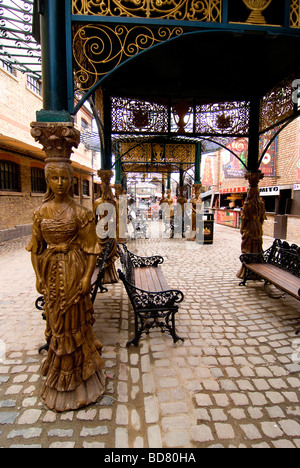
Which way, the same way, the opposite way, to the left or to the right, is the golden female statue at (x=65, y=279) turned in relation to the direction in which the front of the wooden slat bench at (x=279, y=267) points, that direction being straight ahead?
to the left

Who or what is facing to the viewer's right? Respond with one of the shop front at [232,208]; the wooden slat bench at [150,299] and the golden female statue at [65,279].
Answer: the wooden slat bench

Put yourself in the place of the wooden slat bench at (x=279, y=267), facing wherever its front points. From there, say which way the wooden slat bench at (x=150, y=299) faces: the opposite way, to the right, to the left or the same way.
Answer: the opposite way

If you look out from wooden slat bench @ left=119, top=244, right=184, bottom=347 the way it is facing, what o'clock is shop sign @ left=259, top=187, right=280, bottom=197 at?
The shop sign is roughly at 10 o'clock from the wooden slat bench.

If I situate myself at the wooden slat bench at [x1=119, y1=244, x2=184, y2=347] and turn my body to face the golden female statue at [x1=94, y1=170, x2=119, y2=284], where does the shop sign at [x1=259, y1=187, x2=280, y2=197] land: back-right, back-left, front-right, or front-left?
front-right

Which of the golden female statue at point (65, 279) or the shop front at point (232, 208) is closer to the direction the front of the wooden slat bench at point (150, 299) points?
the shop front

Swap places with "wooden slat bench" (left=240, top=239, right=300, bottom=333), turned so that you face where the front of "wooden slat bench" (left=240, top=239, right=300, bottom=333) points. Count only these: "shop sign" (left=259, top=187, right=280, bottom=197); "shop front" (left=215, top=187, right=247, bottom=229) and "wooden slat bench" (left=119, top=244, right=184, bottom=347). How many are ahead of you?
1

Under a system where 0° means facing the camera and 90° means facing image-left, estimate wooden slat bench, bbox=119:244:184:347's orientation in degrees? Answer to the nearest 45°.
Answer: approximately 270°

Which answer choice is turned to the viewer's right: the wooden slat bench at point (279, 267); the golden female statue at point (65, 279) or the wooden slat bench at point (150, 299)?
the wooden slat bench at point (150, 299)

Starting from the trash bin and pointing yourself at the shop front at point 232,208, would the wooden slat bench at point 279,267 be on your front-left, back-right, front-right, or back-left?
back-right

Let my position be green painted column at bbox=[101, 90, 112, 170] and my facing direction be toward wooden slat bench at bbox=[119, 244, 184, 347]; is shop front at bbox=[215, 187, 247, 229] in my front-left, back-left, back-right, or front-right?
back-left

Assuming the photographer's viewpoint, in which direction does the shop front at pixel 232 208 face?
facing the viewer and to the left of the viewer

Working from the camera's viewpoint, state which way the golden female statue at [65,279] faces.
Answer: facing the viewer

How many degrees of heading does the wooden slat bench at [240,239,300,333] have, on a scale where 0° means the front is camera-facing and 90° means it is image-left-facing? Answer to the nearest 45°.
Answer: approximately 45°
